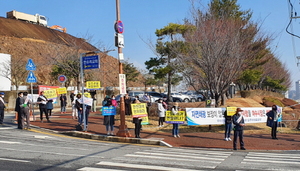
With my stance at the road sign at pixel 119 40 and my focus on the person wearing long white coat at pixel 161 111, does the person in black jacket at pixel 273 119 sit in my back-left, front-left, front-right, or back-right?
front-right

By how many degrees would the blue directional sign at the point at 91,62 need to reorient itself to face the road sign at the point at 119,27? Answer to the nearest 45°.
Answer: approximately 45° to its left

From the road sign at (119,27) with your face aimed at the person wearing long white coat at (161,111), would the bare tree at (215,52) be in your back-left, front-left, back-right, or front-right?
front-right

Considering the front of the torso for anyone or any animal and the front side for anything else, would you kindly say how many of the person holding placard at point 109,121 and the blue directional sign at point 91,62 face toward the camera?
2

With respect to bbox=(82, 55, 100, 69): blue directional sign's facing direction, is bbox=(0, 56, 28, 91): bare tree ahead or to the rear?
to the rear

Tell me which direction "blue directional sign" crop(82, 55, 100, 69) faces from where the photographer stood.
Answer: facing the viewer

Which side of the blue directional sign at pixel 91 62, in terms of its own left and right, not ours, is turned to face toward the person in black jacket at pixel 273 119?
left

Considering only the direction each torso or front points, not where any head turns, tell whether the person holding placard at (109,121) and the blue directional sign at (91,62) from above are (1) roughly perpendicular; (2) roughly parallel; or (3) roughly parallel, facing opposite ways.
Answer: roughly parallel

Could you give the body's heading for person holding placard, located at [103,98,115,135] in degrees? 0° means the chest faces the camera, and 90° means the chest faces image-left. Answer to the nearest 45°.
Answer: approximately 0°

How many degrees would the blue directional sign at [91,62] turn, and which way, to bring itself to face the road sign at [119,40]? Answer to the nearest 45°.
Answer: approximately 45° to its left
